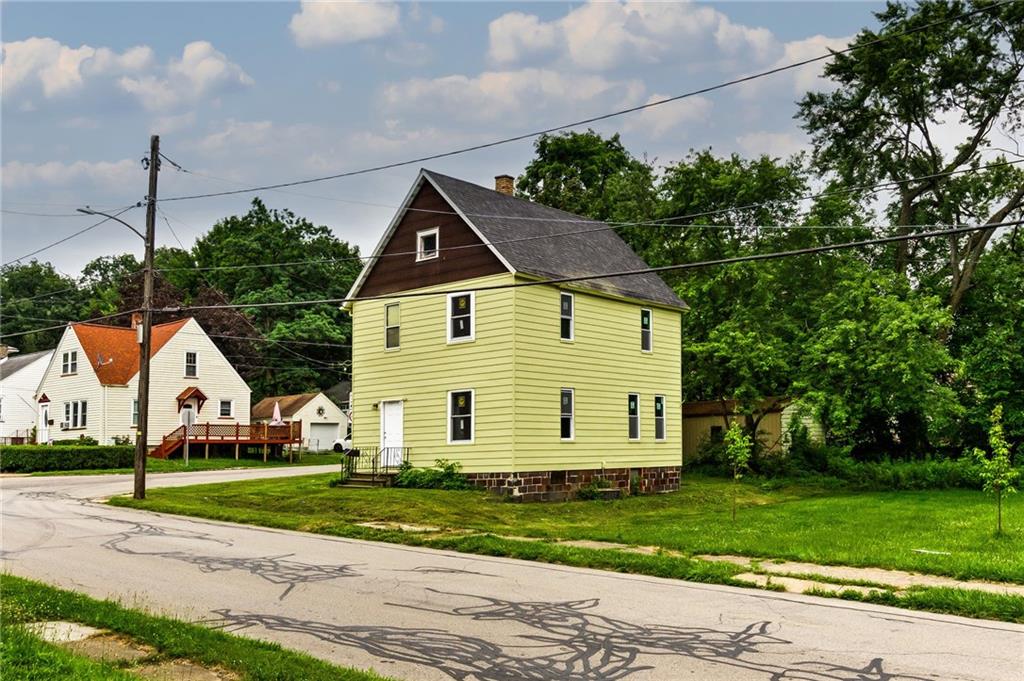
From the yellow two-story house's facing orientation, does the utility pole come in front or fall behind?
in front

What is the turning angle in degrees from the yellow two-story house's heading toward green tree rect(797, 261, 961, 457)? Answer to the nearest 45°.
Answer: approximately 180°

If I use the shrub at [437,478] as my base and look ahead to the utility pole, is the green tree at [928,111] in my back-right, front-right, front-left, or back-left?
back-right

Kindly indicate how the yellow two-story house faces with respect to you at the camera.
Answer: facing the viewer and to the left of the viewer

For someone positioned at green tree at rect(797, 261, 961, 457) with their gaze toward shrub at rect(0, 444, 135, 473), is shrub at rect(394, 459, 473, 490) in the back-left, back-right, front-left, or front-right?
front-left

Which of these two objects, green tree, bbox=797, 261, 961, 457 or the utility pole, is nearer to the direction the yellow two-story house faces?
the utility pole

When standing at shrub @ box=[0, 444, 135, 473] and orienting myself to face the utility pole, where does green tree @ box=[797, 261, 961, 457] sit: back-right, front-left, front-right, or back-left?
front-left

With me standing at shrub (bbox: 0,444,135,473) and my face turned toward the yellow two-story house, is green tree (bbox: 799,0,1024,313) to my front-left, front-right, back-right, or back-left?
front-left

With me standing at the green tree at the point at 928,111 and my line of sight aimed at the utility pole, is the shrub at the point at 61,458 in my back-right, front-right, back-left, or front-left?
front-right

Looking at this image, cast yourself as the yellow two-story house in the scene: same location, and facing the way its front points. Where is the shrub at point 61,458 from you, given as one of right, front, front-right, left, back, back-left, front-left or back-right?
right

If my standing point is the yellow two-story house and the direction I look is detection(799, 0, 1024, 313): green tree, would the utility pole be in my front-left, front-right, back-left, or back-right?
back-left

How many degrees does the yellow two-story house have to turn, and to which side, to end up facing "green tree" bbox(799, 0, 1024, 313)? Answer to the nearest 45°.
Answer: approximately 180°
